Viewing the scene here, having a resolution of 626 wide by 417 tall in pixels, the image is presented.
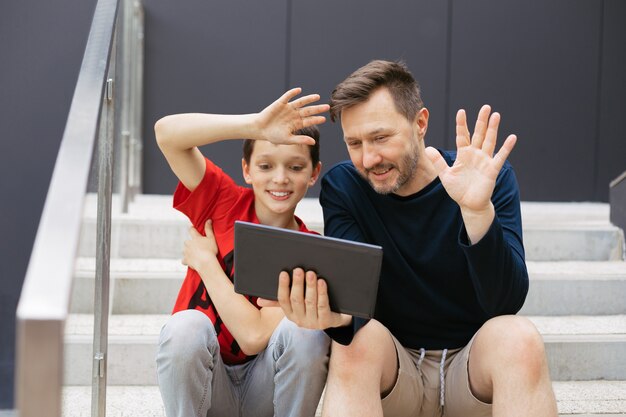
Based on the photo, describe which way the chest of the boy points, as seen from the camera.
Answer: toward the camera

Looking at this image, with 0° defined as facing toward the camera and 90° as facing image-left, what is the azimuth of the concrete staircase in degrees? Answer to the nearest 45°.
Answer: approximately 0°

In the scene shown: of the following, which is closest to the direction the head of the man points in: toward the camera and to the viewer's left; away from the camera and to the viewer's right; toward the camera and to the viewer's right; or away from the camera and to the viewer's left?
toward the camera and to the viewer's left
